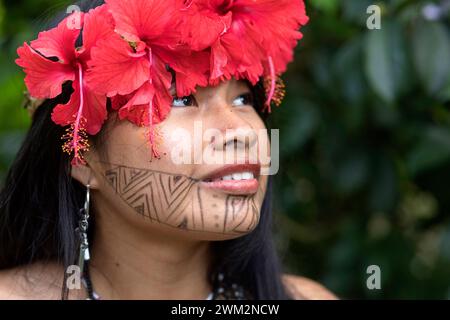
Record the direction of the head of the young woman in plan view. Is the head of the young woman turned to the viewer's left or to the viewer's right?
to the viewer's right

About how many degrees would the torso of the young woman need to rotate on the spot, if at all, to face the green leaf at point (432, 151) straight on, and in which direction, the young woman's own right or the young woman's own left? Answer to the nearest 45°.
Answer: approximately 90° to the young woman's own left

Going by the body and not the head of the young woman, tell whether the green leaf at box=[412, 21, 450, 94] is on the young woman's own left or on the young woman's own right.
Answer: on the young woman's own left

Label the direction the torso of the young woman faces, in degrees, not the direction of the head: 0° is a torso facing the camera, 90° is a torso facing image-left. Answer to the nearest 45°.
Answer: approximately 315°

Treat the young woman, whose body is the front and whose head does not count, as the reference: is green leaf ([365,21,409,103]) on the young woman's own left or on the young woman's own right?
on the young woman's own left
